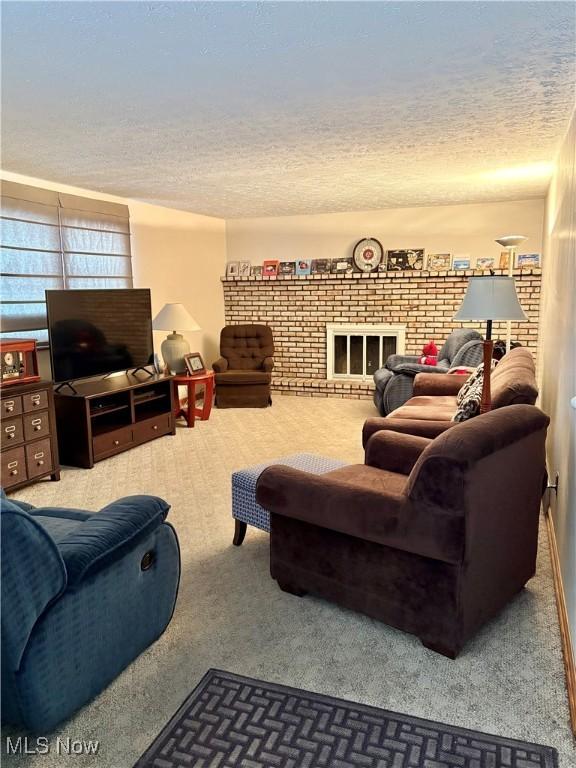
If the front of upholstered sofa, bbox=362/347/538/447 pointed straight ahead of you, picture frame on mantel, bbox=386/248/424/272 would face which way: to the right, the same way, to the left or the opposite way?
to the left

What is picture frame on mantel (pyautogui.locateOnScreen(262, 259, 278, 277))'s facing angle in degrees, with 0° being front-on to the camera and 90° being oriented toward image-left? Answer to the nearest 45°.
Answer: approximately 0°

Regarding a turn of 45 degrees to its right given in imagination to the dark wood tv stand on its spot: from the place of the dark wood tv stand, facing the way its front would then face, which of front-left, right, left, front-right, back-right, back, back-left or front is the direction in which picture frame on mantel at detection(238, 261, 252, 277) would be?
back-left

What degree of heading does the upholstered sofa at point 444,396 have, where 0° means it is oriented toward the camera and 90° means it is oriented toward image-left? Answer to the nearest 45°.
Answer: approximately 90°

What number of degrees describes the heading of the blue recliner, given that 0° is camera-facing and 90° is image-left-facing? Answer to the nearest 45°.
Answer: approximately 225°

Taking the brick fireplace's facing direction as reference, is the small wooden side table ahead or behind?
ahead

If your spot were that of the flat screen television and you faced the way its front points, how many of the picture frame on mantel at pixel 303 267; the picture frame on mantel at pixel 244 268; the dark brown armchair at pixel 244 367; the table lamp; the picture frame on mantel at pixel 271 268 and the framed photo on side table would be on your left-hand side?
6

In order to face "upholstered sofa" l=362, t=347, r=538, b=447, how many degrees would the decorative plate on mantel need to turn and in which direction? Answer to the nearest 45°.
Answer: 0° — it already faces it

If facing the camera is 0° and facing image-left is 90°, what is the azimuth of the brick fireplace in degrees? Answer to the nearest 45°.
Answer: approximately 0°

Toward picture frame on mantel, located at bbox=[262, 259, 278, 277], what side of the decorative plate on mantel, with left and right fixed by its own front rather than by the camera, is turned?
right

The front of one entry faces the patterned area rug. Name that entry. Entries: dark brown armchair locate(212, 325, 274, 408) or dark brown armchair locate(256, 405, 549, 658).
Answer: dark brown armchair locate(212, 325, 274, 408)
